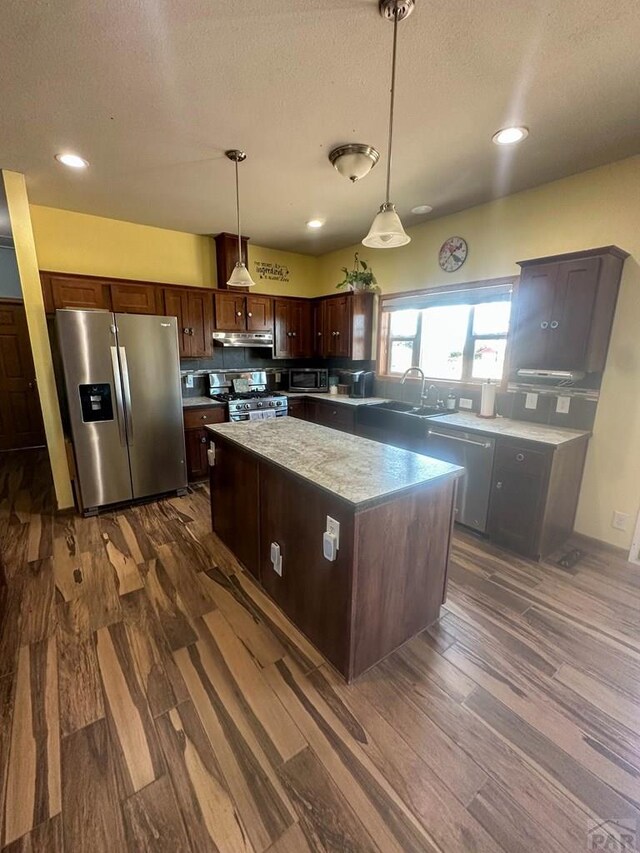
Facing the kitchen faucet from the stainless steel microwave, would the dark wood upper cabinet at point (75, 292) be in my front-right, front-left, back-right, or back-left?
back-right

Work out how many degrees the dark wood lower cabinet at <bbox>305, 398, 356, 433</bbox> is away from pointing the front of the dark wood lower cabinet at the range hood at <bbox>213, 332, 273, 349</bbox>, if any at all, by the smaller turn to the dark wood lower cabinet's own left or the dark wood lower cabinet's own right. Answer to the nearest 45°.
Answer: approximately 45° to the dark wood lower cabinet's own right

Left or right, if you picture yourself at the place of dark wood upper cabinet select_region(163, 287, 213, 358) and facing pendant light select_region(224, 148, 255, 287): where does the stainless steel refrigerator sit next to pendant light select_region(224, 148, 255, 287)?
right

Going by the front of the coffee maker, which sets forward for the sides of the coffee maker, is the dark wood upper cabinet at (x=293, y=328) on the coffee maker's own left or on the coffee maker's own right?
on the coffee maker's own right

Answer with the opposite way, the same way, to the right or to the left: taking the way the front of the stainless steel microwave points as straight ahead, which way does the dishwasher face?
to the right

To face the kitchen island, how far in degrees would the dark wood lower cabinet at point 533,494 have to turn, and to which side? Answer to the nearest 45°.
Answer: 0° — it already faces it
